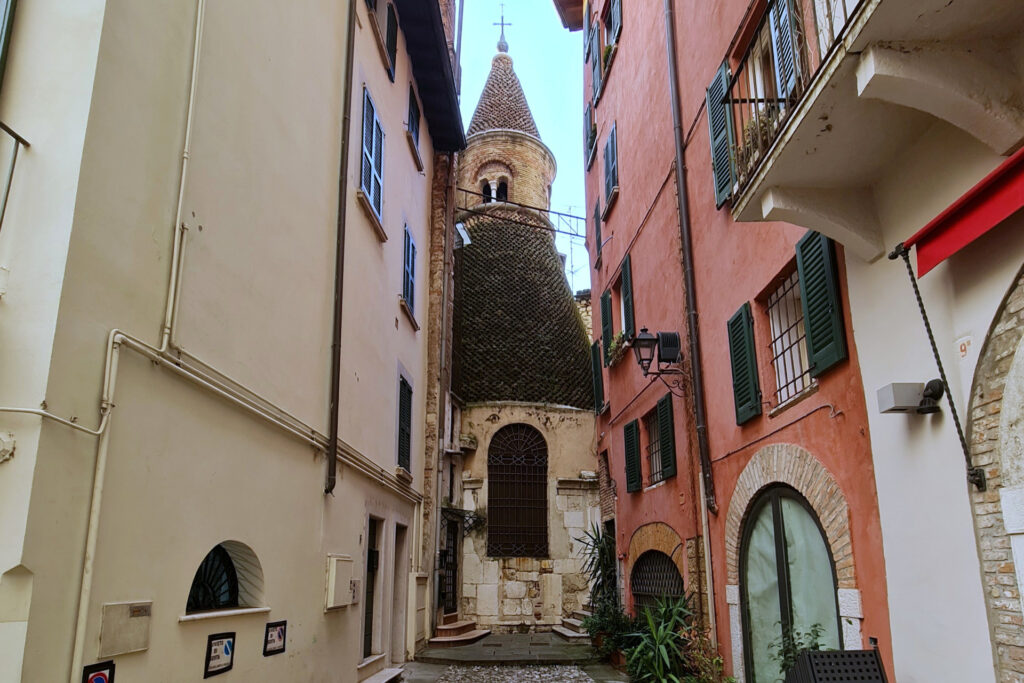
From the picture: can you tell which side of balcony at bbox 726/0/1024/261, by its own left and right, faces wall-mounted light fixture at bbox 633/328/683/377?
right

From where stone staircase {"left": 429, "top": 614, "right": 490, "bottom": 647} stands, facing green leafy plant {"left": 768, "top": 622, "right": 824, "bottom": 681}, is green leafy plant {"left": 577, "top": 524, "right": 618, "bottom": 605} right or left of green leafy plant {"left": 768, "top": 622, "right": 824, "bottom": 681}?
left

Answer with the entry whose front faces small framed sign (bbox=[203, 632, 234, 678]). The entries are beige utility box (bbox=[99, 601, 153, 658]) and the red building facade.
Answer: the red building facade

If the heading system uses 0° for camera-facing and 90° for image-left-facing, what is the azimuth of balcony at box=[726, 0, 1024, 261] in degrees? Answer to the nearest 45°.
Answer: approximately 45°

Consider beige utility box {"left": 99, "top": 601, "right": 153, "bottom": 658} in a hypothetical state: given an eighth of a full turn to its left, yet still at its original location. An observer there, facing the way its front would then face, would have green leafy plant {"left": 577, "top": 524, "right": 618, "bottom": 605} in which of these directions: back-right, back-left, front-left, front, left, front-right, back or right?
front-left

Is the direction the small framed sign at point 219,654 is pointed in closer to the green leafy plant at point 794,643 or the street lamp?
the green leafy plant

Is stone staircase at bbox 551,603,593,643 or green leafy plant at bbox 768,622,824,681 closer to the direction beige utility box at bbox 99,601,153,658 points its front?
the green leafy plant

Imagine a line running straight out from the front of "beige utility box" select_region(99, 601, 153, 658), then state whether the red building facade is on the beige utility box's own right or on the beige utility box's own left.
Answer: on the beige utility box's own left

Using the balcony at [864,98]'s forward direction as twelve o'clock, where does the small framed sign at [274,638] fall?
The small framed sign is roughly at 2 o'clock from the balcony.
